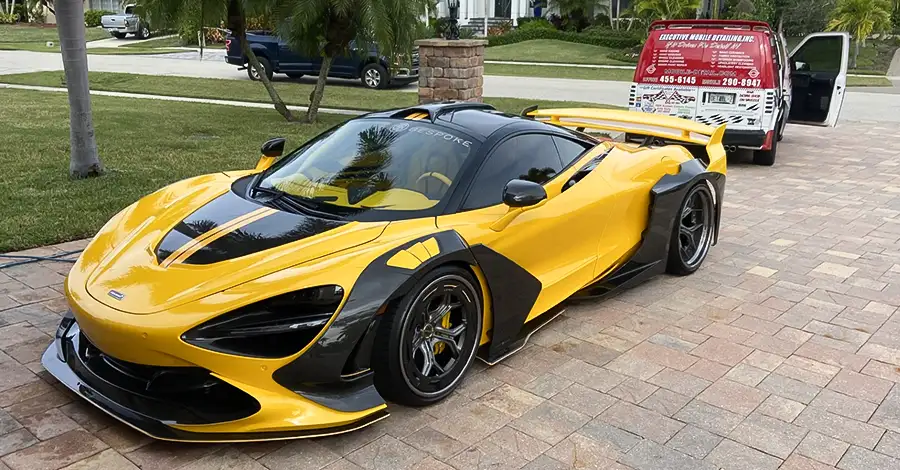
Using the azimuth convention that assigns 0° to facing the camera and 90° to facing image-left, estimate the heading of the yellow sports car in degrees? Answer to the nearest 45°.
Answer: approximately 45°

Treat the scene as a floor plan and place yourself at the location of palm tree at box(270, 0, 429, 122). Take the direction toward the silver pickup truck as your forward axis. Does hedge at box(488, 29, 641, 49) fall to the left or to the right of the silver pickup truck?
right

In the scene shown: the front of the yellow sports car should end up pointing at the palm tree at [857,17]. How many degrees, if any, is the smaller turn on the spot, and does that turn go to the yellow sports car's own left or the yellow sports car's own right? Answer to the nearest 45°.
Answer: approximately 180°

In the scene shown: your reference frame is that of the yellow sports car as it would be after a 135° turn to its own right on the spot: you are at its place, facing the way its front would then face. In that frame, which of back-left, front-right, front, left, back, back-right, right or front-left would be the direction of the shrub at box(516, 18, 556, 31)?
front

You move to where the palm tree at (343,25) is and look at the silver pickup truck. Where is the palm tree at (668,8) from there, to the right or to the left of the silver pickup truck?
right

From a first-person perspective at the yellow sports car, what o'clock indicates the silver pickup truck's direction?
The silver pickup truck is roughly at 4 o'clock from the yellow sports car.

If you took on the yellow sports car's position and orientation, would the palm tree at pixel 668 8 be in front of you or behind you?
behind

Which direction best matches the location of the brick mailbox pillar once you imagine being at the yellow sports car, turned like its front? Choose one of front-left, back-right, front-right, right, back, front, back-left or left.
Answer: back-right
